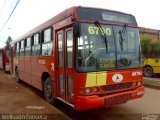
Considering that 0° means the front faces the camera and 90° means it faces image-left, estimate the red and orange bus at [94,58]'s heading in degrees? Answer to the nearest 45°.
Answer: approximately 315°
